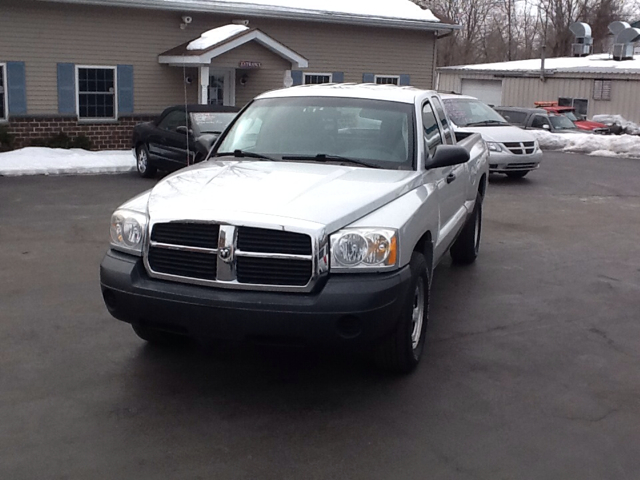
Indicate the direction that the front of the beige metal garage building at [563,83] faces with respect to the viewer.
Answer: facing the viewer

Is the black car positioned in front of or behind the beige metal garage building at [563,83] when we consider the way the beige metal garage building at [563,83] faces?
in front

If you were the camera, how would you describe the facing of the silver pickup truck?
facing the viewer and to the left of the viewer

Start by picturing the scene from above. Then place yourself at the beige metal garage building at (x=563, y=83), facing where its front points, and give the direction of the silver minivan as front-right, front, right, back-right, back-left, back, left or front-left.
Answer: front

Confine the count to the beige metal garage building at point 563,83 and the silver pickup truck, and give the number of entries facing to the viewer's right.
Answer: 0

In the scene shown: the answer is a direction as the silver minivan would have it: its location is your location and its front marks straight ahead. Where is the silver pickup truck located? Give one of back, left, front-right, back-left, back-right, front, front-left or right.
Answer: front-right

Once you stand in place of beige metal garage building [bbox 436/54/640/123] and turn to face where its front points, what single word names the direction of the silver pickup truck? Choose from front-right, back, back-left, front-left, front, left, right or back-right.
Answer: front

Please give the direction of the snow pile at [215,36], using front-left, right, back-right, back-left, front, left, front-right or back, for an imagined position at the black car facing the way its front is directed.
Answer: back-left

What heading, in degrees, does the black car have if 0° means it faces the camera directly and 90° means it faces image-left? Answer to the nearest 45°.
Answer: approximately 315°

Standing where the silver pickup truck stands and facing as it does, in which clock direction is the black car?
The black car is roughly at 4 o'clock from the silver pickup truck.

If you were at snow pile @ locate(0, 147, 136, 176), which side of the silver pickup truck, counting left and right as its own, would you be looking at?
right

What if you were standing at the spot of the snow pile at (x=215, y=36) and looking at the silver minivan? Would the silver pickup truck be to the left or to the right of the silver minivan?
right

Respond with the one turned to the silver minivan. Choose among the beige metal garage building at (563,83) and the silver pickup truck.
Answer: the beige metal garage building
